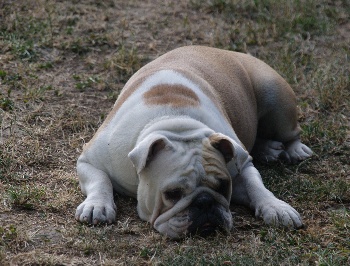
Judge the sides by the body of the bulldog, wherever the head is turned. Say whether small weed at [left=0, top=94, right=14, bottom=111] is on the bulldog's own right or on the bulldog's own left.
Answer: on the bulldog's own right

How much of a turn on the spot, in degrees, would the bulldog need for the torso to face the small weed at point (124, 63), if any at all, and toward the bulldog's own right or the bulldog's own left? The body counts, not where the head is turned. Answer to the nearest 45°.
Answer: approximately 135° to the bulldog's own right

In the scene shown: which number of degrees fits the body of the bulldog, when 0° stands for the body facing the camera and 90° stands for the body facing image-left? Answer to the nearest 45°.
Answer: approximately 45°

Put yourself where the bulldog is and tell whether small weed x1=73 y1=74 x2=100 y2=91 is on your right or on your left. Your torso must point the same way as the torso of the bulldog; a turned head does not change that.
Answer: on your right
